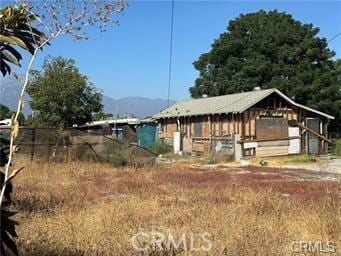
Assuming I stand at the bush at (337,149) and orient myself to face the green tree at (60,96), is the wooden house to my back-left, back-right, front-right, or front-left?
front-left

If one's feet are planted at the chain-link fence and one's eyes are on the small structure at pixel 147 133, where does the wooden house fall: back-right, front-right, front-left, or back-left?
front-right

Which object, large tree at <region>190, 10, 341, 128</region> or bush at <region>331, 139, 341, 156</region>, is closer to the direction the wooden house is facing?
the bush

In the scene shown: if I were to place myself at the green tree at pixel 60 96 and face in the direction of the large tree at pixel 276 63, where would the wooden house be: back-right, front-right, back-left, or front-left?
front-right

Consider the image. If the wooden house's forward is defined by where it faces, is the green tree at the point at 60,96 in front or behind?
behind

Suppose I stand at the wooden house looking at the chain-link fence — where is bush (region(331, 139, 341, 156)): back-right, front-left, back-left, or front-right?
back-left

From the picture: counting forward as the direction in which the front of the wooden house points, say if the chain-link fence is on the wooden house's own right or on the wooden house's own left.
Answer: on the wooden house's own right

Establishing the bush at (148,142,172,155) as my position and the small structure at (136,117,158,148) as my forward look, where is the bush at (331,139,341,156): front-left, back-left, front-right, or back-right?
back-right

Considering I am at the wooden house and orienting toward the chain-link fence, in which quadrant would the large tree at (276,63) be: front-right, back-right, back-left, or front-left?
back-right

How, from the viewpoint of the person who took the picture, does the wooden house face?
facing the viewer and to the right of the viewer

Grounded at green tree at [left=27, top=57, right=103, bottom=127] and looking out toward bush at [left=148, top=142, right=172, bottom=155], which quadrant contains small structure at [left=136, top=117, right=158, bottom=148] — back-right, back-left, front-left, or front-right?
front-left

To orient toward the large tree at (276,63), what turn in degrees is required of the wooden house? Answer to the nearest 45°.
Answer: approximately 135° to its left

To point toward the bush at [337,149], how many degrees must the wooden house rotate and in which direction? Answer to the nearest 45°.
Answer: approximately 45° to its left
